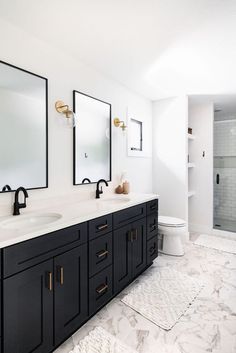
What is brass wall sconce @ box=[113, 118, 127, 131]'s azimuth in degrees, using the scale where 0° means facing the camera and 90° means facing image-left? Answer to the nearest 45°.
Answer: approximately 315°

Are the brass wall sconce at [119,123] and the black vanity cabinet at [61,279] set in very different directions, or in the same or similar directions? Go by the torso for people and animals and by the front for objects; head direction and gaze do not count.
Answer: same or similar directions

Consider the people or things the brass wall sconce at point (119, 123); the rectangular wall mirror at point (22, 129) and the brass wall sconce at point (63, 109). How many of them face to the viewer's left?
0

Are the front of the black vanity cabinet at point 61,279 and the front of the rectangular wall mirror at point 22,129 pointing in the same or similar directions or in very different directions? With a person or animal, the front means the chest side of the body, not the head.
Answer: same or similar directions

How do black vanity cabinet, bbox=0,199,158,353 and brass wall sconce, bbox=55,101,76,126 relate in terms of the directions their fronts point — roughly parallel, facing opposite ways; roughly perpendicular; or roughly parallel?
roughly parallel

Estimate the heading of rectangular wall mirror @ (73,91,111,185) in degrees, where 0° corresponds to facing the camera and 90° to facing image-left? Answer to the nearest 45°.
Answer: approximately 315°

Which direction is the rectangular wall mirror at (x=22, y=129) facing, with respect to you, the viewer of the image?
facing the viewer and to the right of the viewer

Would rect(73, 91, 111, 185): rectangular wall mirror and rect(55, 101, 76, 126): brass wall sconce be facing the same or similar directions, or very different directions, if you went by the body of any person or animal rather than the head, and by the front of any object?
same or similar directions

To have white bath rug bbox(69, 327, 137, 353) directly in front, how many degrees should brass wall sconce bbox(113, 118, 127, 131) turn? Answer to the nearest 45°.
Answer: approximately 45° to its right

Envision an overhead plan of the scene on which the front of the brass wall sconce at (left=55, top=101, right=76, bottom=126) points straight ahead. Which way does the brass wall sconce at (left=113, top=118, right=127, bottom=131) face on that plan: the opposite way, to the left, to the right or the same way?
the same way

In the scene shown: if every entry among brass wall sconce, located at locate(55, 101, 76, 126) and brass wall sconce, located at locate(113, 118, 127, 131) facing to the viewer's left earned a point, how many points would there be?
0
